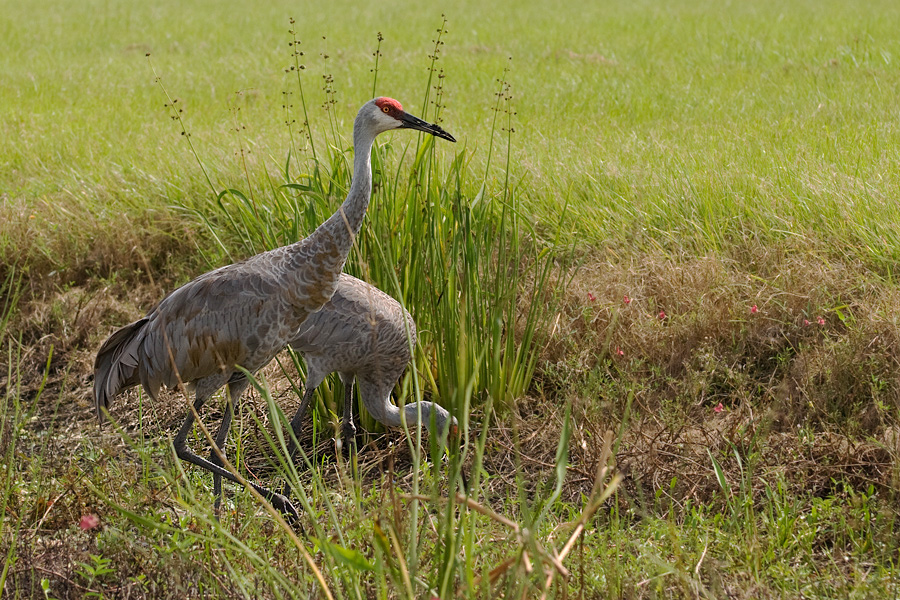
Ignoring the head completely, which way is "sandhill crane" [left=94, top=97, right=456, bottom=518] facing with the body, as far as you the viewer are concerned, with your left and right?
facing to the right of the viewer
